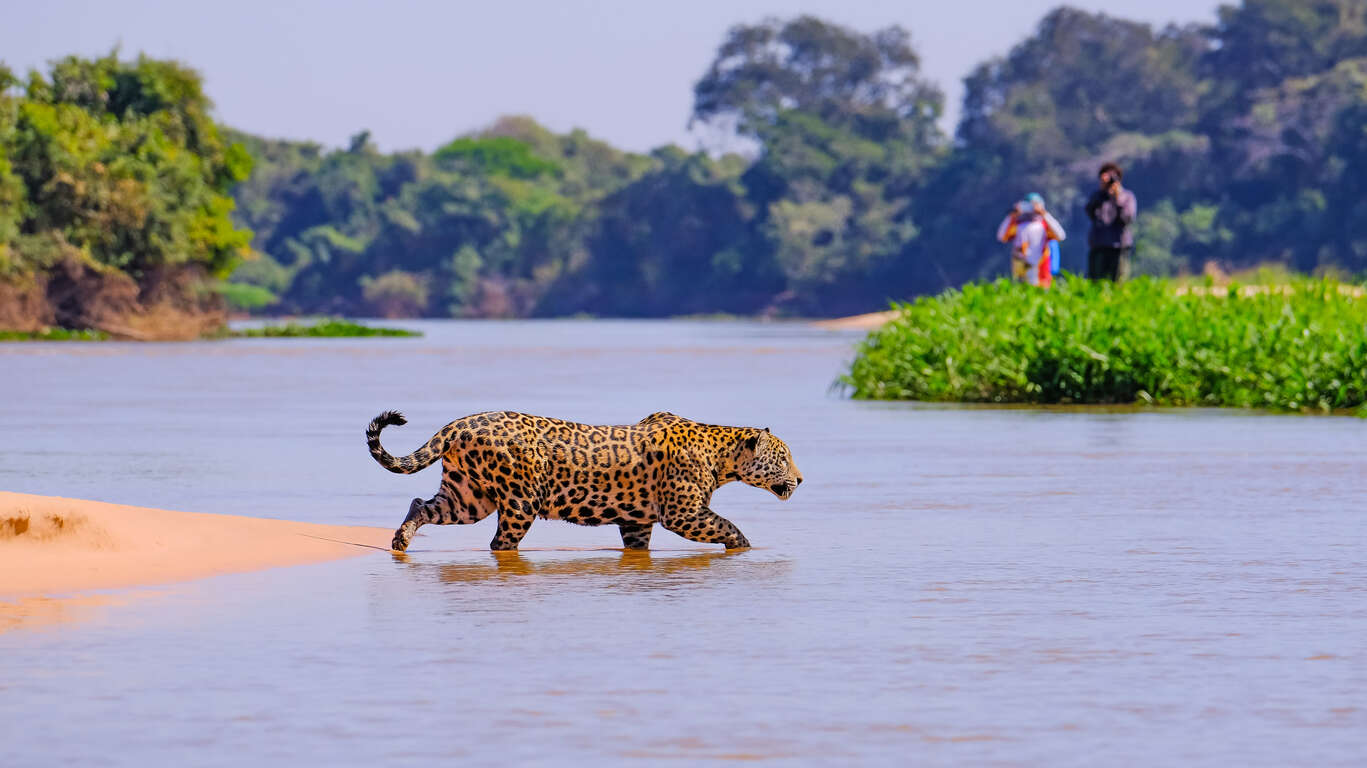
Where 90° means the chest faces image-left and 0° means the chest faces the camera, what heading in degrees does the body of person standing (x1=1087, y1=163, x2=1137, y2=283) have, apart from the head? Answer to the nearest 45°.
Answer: approximately 0°
